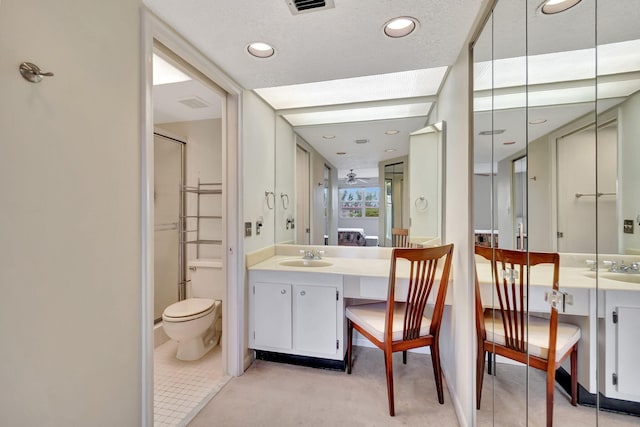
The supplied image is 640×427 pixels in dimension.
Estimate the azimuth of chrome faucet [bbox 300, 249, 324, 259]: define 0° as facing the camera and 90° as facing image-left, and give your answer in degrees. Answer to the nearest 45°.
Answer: approximately 0°

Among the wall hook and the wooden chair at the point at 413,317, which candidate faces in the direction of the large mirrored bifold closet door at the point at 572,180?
the wall hook

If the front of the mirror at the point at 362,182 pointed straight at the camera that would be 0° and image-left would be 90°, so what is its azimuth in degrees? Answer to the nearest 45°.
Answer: approximately 0°

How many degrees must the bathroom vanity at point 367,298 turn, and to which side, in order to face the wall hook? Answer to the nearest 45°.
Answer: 0° — it already faces it

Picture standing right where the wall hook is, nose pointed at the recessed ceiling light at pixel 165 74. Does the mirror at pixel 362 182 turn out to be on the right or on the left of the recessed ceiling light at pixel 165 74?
right

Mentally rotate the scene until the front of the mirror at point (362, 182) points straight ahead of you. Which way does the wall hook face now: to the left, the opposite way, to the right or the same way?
to the left

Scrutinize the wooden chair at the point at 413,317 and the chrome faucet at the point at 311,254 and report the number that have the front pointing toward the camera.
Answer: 1

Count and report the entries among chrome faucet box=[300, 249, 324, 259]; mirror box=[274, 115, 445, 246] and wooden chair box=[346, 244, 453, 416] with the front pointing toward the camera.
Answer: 2
